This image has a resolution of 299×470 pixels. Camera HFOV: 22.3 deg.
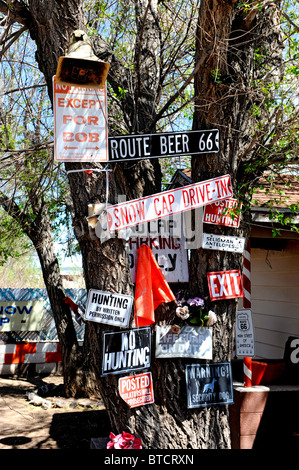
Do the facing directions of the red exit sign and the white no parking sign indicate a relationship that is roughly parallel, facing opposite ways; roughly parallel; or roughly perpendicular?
roughly parallel

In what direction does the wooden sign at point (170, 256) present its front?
toward the camera

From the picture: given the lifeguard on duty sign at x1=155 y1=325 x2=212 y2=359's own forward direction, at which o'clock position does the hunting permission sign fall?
The hunting permission sign is roughly at 2 o'clock from the lifeguard on duty sign.

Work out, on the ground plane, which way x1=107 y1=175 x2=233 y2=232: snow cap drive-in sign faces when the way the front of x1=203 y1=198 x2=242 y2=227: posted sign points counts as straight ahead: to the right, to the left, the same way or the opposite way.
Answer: the same way

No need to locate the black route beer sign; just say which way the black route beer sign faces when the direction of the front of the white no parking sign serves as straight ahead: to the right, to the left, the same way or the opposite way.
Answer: the same way

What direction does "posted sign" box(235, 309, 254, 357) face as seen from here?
toward the camera

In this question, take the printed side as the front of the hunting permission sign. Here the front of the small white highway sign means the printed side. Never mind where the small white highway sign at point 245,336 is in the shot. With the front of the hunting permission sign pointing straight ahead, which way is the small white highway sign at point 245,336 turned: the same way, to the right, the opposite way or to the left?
the same way

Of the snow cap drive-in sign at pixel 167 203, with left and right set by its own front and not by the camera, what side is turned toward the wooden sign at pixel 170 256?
back

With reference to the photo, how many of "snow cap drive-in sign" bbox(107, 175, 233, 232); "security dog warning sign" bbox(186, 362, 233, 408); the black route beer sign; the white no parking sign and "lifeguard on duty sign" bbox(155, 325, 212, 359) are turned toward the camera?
5

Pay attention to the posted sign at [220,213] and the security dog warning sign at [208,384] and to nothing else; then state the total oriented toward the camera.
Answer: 2

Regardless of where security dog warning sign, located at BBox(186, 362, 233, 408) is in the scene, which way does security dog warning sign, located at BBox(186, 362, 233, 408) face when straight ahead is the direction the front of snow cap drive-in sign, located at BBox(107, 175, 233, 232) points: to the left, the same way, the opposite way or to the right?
the same way

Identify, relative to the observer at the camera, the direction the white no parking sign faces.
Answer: facing the viewer

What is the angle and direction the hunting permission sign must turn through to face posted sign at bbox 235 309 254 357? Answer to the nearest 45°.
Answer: approximately 135° to its left
